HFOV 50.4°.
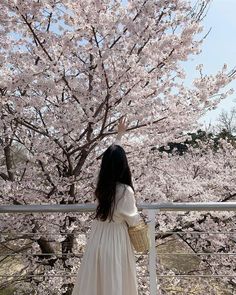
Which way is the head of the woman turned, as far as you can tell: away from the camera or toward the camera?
away from the camera

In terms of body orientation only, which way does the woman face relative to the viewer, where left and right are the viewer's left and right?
facing away from the viewer and to the right of the viewer
